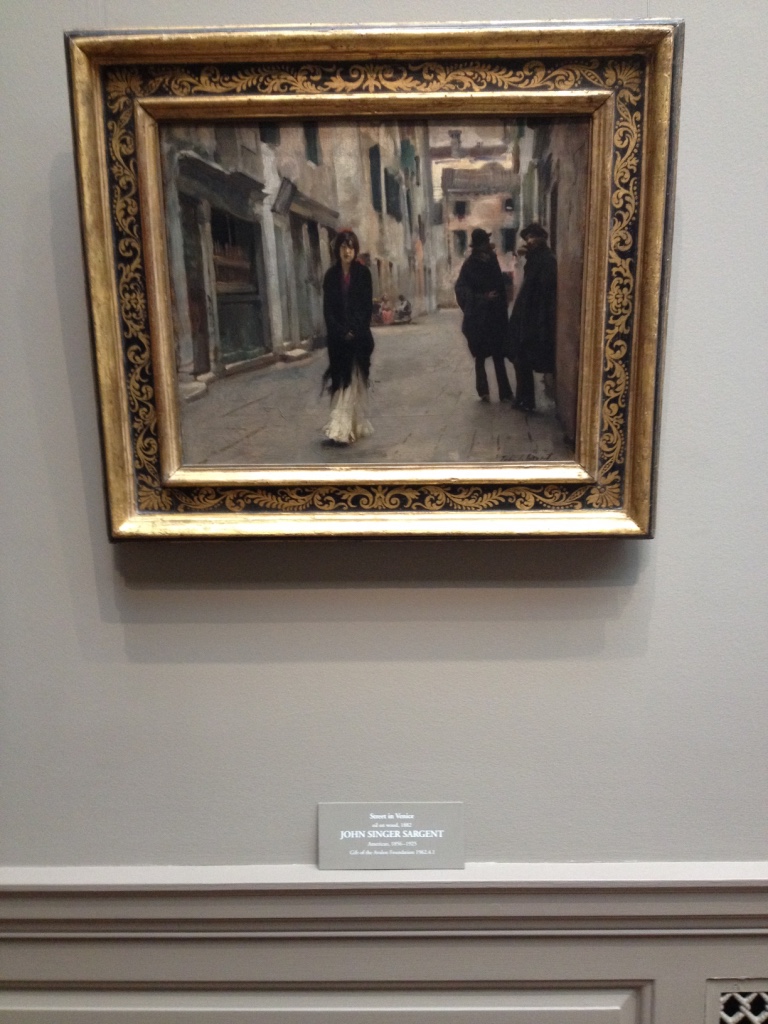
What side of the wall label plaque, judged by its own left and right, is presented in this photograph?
front

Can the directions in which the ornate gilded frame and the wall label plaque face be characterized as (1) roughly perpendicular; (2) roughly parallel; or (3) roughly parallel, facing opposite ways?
roughly parallel

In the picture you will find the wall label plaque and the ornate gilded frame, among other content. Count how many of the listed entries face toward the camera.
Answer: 2

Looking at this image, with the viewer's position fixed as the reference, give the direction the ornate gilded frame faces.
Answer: facing the viewer
